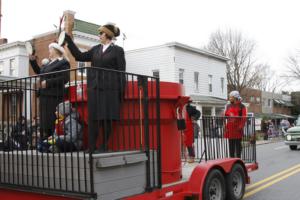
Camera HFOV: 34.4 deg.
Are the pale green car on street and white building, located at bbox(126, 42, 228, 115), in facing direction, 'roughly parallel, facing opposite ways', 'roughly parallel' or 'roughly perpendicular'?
roughly perpendicular

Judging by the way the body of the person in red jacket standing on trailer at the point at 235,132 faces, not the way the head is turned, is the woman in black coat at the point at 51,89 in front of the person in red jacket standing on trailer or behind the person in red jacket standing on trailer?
in front

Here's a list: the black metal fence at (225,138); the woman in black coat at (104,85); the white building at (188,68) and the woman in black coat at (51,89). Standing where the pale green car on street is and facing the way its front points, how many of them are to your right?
1

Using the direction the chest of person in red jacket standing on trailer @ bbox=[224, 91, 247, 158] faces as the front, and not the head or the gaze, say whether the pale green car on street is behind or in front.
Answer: behind

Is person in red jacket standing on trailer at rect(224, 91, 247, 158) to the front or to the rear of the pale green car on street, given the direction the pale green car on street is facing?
to the front

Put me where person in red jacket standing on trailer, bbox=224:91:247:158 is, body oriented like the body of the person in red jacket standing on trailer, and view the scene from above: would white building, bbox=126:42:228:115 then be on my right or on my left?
on my right

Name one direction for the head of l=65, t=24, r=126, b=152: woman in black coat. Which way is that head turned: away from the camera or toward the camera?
toward the camera

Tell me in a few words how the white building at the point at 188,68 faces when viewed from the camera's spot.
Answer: facing the viewer and to the right of the viewer

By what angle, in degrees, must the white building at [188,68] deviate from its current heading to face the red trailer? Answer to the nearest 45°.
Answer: approximately 45° to its right

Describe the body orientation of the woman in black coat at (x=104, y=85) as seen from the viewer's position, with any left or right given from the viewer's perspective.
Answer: facing the viewer and to the left of the viewer
